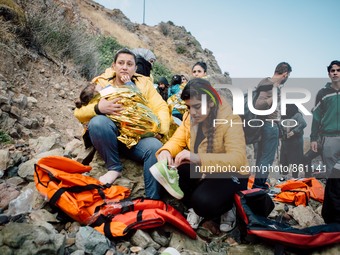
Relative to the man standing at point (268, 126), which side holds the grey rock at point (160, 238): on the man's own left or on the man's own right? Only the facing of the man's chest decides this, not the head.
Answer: on the man's own right

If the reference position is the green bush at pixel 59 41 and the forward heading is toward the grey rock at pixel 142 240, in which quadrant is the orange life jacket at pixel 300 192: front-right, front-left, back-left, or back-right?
front-left

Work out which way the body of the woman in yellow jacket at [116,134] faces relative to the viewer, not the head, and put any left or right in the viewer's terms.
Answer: facing the viewer

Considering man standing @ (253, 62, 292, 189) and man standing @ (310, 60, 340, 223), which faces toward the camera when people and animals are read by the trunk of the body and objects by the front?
man standing @ (310, 60, 340, 223)

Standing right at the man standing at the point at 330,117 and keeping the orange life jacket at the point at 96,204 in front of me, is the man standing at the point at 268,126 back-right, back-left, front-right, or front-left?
front-right

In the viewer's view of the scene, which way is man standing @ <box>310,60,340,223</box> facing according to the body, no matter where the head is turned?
toward the camera

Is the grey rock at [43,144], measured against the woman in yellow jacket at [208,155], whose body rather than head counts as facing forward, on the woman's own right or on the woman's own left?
on the woman's own right

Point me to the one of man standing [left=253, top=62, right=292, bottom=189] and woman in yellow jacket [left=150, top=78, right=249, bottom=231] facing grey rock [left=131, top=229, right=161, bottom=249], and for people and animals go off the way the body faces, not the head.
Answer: the woman in yellow jacket

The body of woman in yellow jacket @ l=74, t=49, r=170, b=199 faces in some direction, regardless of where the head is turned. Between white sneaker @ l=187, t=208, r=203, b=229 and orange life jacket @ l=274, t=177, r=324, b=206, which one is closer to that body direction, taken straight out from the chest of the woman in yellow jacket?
the white sneaker

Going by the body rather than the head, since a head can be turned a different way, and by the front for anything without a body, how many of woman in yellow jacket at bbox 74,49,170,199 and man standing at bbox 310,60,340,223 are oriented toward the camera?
2

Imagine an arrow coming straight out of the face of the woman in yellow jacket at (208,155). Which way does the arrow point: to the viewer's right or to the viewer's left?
to the viewer's left
